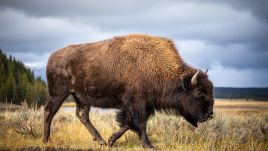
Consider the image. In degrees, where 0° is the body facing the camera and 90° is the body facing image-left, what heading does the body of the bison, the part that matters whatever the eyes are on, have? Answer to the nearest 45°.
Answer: approximately 270°
